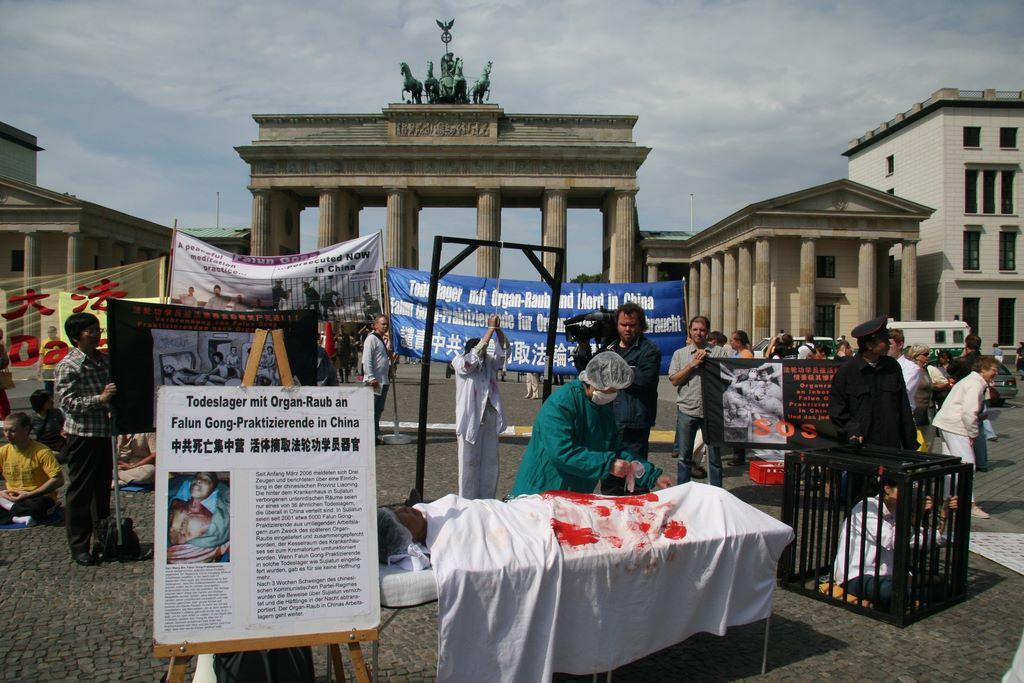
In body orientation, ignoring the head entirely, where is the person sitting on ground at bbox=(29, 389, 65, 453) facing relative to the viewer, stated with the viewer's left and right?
facing the viewer and to the right of the viewer

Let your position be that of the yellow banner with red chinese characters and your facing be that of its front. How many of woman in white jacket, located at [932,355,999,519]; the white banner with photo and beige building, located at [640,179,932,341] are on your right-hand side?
0

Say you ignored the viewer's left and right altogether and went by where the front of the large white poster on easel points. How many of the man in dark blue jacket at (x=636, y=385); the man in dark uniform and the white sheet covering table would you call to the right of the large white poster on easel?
0

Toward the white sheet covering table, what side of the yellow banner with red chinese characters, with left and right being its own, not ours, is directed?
front

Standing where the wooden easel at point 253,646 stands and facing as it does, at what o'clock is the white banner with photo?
The white banner with photo is roughly at 6 o'clock from the wooden easel.

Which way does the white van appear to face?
to the viewer's left

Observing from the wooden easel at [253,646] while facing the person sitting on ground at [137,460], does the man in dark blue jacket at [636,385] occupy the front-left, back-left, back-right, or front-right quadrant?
front-right

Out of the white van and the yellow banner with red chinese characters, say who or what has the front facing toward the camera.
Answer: the yellow banner with red chinese characters

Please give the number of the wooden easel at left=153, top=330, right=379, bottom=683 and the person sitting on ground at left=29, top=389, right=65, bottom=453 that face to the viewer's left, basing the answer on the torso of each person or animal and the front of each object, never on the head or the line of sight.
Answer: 0

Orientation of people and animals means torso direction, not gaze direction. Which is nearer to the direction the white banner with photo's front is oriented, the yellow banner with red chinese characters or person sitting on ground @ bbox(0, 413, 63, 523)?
the person sitting on ground

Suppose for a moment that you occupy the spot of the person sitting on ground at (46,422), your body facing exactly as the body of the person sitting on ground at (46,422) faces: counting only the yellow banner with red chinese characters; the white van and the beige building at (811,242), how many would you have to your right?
0

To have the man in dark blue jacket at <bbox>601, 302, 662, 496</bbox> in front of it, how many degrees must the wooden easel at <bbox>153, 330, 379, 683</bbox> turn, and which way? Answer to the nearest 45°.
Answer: approximately 135° to its left

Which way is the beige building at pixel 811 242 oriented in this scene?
toward the camera

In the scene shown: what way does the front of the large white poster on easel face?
toward the camera
